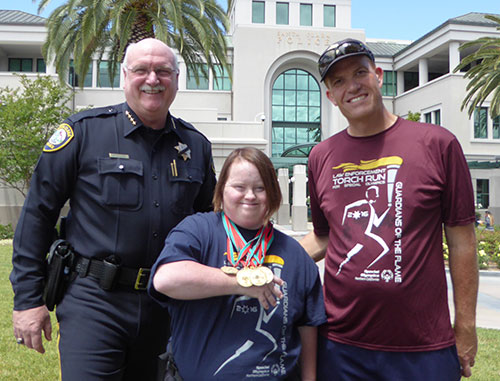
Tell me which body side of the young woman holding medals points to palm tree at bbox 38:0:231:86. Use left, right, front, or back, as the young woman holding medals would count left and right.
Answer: back

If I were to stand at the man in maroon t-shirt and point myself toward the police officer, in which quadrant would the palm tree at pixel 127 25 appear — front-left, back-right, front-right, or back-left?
front-right

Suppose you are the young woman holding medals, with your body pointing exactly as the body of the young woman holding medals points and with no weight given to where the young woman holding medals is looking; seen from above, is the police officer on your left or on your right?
on your right

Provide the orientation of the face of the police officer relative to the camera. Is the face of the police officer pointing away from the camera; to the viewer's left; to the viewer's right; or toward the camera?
toward the camera

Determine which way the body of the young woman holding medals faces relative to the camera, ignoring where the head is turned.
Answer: toward the camera

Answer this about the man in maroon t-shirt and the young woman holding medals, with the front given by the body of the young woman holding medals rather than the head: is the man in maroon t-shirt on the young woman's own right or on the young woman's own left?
on the young woman's own left

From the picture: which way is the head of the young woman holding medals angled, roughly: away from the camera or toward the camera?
toward the camera
